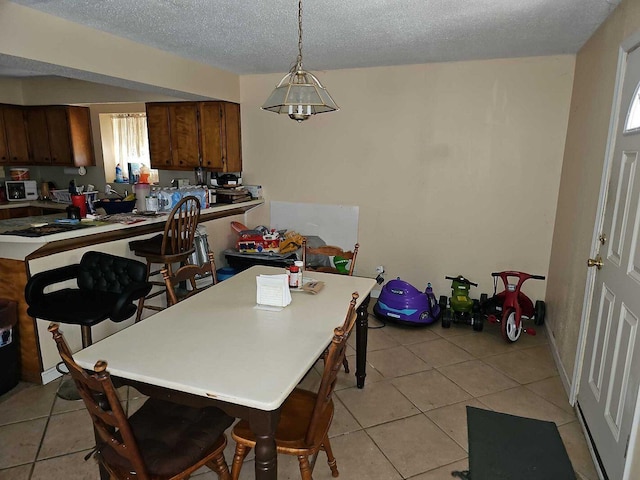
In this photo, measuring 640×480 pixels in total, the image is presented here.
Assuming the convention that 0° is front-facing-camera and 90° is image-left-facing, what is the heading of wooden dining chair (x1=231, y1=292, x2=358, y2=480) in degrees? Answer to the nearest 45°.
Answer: approximately 90°

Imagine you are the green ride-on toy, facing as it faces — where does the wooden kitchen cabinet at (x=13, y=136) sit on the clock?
The wooden kitchen cabinet is roughly at 3 o'clock from the green ride-on toy.

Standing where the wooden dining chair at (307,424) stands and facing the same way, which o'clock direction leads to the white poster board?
The white poster board is roughly at 3 o'clock from the wooden dining chair.

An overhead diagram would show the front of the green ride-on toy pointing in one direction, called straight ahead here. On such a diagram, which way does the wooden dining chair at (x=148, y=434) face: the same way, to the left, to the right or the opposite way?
the opposite way

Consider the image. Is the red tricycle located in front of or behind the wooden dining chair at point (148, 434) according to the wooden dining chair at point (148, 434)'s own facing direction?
in front

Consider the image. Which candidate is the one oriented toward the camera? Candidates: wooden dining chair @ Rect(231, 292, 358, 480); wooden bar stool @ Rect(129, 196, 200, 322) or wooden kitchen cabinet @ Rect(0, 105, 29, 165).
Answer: the wooden kitchen cabinet

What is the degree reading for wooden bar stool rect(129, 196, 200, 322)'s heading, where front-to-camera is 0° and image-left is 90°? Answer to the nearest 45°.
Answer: approximately 135°

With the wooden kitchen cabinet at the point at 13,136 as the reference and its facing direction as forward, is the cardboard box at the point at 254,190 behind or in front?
in front

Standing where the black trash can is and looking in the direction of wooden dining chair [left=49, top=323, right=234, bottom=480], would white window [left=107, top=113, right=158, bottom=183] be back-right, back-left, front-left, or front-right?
back-left

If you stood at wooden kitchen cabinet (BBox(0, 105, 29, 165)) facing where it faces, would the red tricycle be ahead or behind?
ahead

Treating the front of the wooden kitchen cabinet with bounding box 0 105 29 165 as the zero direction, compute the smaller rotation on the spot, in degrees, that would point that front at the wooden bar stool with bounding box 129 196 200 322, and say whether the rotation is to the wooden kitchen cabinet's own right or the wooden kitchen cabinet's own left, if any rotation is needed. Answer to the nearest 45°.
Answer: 0° — it already faces it

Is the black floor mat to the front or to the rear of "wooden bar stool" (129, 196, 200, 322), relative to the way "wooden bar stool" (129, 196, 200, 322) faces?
to the rear

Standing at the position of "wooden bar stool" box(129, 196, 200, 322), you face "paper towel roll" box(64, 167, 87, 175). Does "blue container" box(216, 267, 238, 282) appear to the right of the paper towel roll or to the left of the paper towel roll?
right

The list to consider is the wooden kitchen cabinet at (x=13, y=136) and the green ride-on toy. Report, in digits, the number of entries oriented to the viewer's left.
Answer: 0
